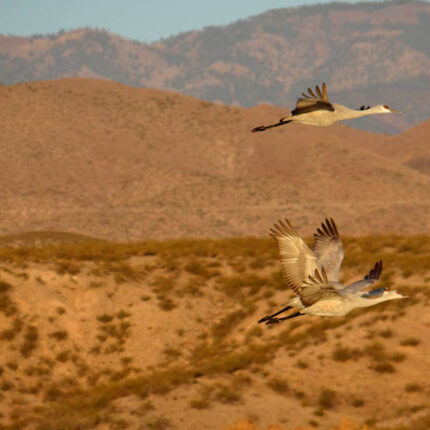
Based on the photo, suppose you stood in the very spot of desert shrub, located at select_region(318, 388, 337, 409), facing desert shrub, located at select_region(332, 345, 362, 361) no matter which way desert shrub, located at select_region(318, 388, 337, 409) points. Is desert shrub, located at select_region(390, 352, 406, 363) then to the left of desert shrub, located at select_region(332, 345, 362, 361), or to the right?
right

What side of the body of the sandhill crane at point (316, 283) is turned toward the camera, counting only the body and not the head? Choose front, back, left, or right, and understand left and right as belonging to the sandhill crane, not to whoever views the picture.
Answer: right

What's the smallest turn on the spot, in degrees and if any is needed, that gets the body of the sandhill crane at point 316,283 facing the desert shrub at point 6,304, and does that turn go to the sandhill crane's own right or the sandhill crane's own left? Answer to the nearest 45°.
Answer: approximately 135° to the sandhill crane's own left
